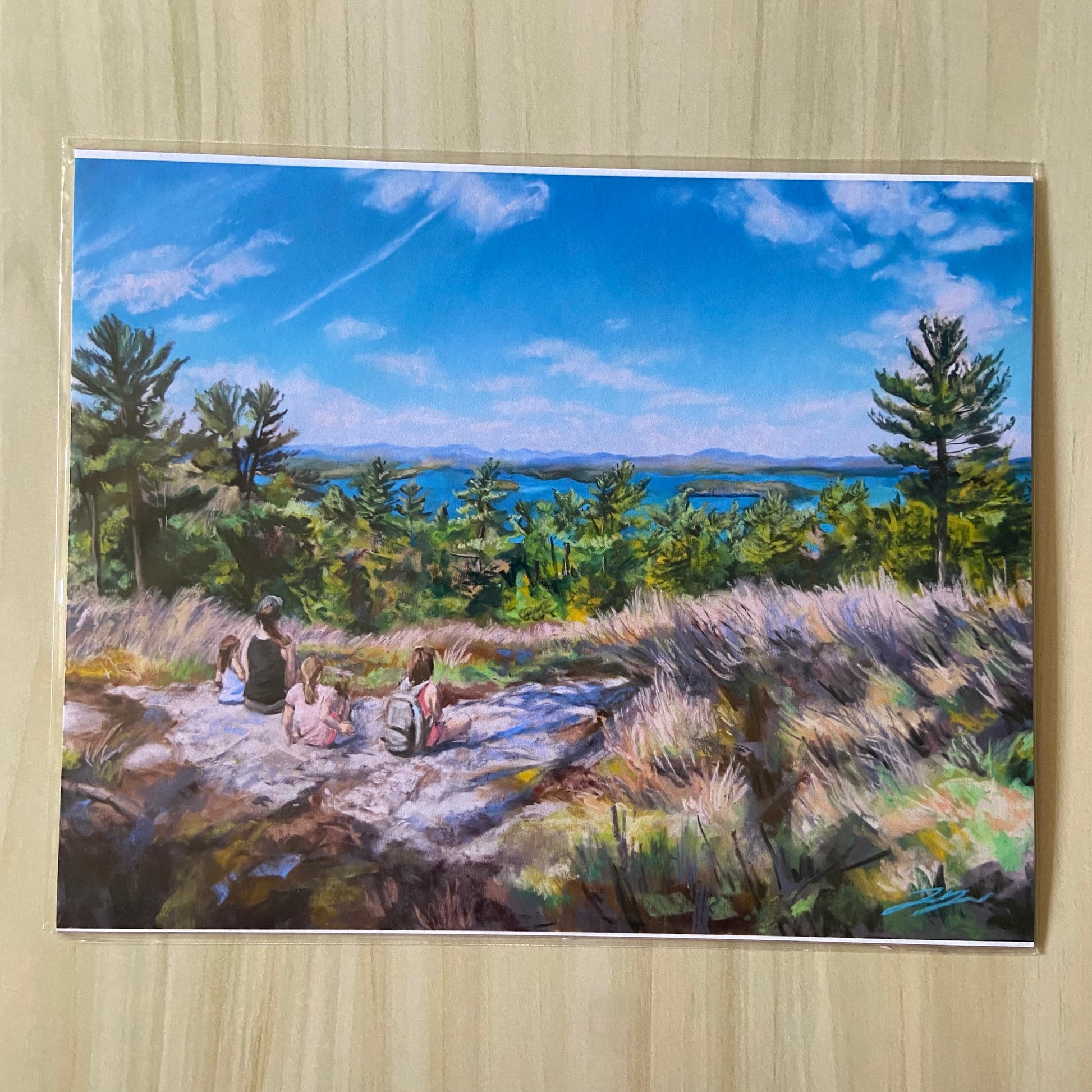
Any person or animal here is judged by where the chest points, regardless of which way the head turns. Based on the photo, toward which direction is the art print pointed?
toward the camera
